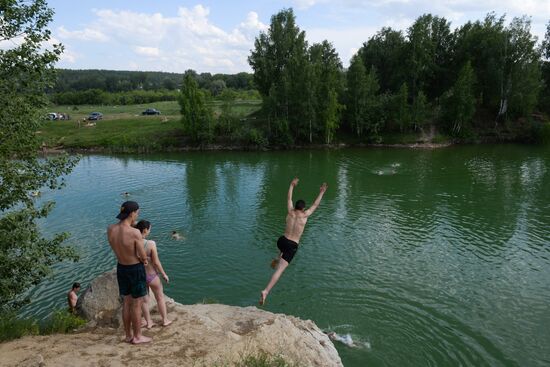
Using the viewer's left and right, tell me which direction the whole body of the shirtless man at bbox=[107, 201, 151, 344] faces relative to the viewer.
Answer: facing away from the viewer and to the right of the viewer

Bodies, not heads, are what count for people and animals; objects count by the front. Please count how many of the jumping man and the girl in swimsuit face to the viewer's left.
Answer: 0

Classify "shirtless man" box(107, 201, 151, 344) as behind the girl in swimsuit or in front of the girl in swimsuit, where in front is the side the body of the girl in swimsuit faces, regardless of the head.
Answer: behind

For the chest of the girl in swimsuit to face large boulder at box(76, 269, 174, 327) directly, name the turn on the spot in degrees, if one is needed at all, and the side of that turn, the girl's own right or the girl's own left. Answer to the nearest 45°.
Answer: approximately 90° to the girl's own left

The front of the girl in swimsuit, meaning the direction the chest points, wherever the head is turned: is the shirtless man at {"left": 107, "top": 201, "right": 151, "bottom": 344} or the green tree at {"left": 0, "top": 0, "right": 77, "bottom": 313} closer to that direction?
the green tree

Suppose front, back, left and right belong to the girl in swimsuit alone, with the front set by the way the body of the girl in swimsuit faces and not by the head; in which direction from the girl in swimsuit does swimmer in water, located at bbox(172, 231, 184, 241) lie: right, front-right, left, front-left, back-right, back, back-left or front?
front-left

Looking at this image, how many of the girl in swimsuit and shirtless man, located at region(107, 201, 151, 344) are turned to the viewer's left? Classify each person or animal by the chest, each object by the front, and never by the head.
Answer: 0

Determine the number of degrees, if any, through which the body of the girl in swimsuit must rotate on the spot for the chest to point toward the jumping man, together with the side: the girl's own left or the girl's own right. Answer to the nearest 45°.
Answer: approximately 45° to the girl's own right

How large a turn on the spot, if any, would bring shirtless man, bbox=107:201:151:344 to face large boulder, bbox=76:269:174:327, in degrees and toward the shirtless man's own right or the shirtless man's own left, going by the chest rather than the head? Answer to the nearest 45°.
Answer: approximately 45° to the shirtless man's own left

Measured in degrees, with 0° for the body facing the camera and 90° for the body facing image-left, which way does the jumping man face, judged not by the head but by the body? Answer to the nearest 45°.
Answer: approximately 225°

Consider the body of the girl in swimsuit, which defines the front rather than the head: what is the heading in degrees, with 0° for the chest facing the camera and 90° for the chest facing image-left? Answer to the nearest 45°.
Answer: approximately 225°
